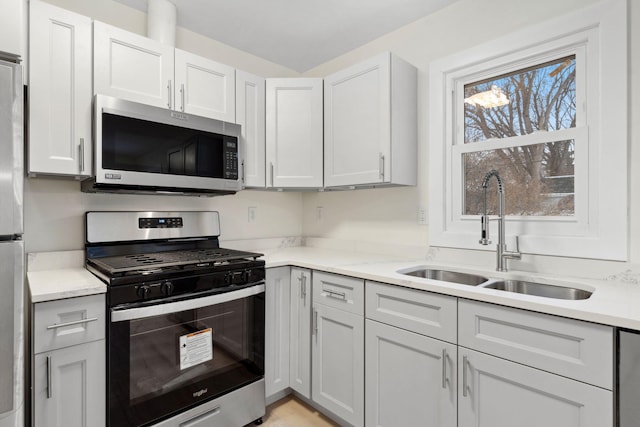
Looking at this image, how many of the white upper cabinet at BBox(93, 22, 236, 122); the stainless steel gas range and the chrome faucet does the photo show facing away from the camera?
0

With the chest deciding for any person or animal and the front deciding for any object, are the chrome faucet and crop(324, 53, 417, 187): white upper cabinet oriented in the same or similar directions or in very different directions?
same or similar directions

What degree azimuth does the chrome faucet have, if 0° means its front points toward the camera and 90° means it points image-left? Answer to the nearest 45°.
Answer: approximately 45°

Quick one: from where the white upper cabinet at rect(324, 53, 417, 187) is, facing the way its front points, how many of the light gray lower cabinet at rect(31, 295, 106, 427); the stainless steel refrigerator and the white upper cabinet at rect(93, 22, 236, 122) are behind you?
0

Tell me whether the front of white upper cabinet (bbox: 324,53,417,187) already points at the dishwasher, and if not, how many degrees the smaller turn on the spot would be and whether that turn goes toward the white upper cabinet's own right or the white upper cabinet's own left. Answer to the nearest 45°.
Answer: approximately 90° to the white upper cabinet's own left

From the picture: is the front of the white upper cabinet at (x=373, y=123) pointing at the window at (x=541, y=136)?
no

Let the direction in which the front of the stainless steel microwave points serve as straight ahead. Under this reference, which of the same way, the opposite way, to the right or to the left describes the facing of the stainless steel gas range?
the same way

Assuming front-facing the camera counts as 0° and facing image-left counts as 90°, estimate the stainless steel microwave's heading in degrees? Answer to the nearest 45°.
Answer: approximately 315°

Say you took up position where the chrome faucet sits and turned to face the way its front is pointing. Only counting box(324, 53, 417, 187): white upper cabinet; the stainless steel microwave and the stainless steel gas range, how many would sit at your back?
0

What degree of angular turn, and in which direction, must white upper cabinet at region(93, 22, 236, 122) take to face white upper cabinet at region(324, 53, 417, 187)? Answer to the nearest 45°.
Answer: approximately 45° to its left

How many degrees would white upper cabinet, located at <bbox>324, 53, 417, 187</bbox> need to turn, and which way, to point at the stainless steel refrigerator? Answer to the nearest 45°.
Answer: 0° — it already faces it

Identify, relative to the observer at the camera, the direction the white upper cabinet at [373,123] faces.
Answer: facing the viewer and to the left of the viewer

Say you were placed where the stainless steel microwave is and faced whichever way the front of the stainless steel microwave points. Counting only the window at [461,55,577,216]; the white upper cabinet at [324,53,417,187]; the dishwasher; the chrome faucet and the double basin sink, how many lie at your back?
0

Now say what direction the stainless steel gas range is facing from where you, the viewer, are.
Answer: facing the viewer and to the right of the viewer

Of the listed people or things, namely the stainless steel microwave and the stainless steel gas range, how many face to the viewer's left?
0

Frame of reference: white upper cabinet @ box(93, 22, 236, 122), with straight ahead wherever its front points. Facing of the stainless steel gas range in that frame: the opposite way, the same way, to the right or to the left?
the same way

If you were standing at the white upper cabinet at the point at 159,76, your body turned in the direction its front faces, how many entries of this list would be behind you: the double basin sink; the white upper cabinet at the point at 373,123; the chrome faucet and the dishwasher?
0
